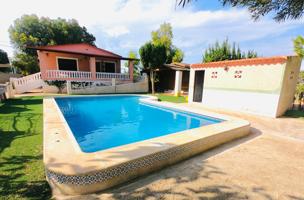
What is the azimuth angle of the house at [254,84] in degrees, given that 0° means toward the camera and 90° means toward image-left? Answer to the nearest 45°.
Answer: approximately 45°

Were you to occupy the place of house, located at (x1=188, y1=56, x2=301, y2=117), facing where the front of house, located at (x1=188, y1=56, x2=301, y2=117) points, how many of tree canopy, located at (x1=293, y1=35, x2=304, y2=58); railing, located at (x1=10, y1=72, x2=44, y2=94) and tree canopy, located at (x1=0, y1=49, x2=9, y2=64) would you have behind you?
1

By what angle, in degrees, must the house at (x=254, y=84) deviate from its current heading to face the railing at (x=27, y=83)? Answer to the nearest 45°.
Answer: approximately 45° to its right

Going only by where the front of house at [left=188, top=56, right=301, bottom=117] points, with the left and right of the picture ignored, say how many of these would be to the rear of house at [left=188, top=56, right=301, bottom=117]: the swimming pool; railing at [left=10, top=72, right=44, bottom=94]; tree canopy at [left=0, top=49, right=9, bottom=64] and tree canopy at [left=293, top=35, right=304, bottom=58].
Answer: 1

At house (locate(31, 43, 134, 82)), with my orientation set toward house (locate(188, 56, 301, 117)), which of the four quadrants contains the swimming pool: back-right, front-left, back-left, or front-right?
front-right

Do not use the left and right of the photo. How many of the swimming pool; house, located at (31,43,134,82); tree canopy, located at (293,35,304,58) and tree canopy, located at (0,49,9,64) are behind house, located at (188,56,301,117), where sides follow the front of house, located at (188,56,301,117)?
1

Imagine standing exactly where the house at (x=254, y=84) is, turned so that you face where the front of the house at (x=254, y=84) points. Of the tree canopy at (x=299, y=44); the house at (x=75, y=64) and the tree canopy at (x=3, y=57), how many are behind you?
1

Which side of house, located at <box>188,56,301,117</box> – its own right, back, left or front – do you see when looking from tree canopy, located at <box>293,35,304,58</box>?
back

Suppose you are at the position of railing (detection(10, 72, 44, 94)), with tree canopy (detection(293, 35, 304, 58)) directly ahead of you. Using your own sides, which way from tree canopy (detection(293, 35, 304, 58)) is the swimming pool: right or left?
right

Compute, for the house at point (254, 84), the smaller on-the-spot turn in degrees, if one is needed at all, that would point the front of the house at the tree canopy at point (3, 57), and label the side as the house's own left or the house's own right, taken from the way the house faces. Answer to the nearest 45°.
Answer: approximately 45° to the house's own right
